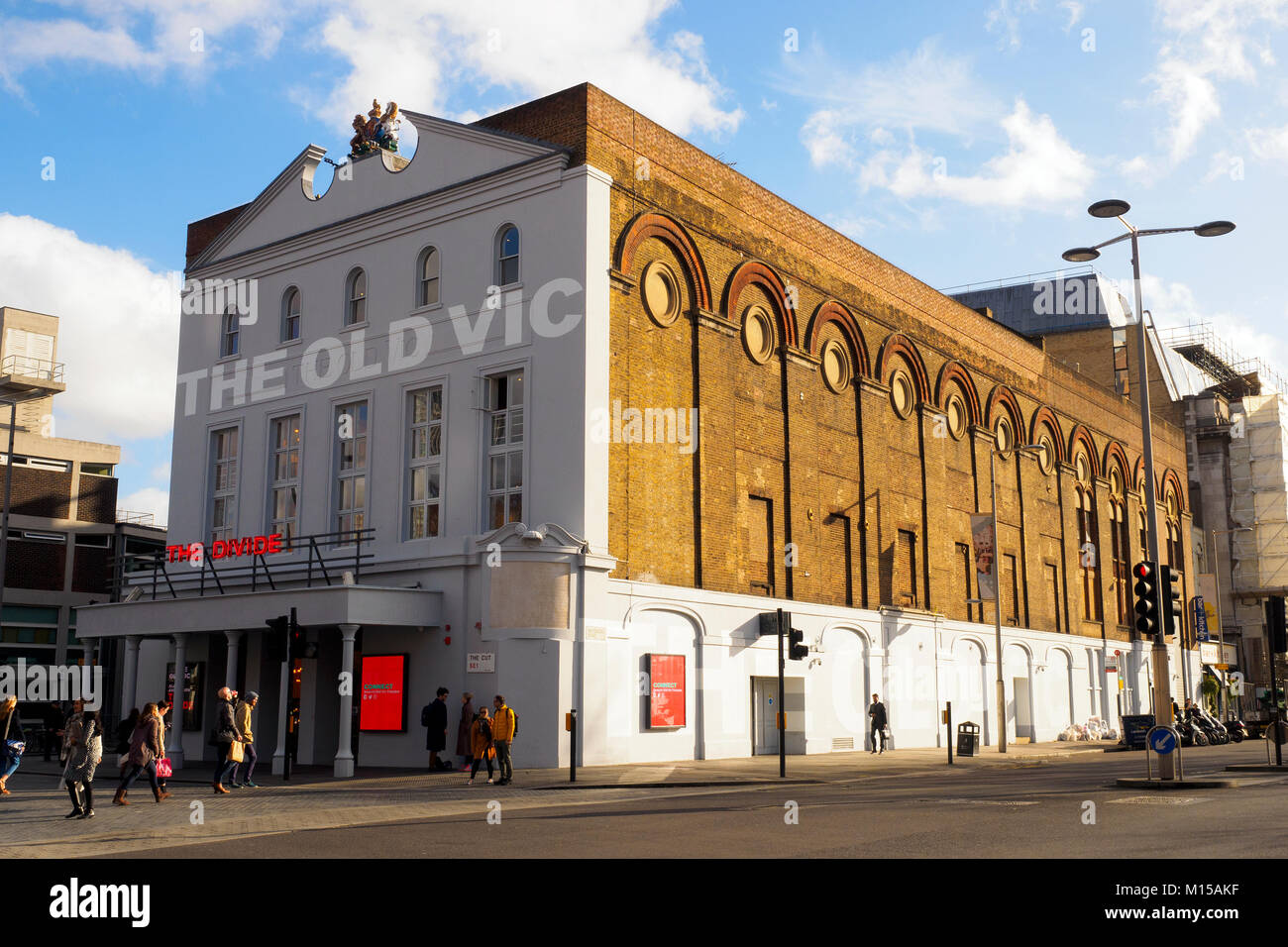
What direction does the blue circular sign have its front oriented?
toward the camera

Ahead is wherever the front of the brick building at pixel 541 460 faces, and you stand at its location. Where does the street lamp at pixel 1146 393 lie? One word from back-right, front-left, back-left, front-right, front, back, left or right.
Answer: left

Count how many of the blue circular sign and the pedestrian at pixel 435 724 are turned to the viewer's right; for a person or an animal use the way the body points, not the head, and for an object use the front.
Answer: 1

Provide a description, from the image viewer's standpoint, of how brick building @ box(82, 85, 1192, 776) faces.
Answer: facing the viewer and to the left of the viewer

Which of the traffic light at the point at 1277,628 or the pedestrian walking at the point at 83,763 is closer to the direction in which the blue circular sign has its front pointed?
the pedestrian walking

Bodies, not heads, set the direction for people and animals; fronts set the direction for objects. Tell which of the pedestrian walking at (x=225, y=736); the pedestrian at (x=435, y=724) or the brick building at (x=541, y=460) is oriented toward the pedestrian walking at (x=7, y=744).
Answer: the brick building

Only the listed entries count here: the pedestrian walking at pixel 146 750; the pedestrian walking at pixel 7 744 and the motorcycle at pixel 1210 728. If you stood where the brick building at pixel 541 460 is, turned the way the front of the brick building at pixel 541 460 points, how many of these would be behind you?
1

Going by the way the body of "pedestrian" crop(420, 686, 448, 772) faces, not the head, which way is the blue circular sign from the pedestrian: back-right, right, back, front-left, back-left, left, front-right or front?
front-right

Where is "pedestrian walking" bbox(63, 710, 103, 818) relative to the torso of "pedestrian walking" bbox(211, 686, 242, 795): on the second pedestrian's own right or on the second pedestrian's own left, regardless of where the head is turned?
on the second pedestrian's own right
